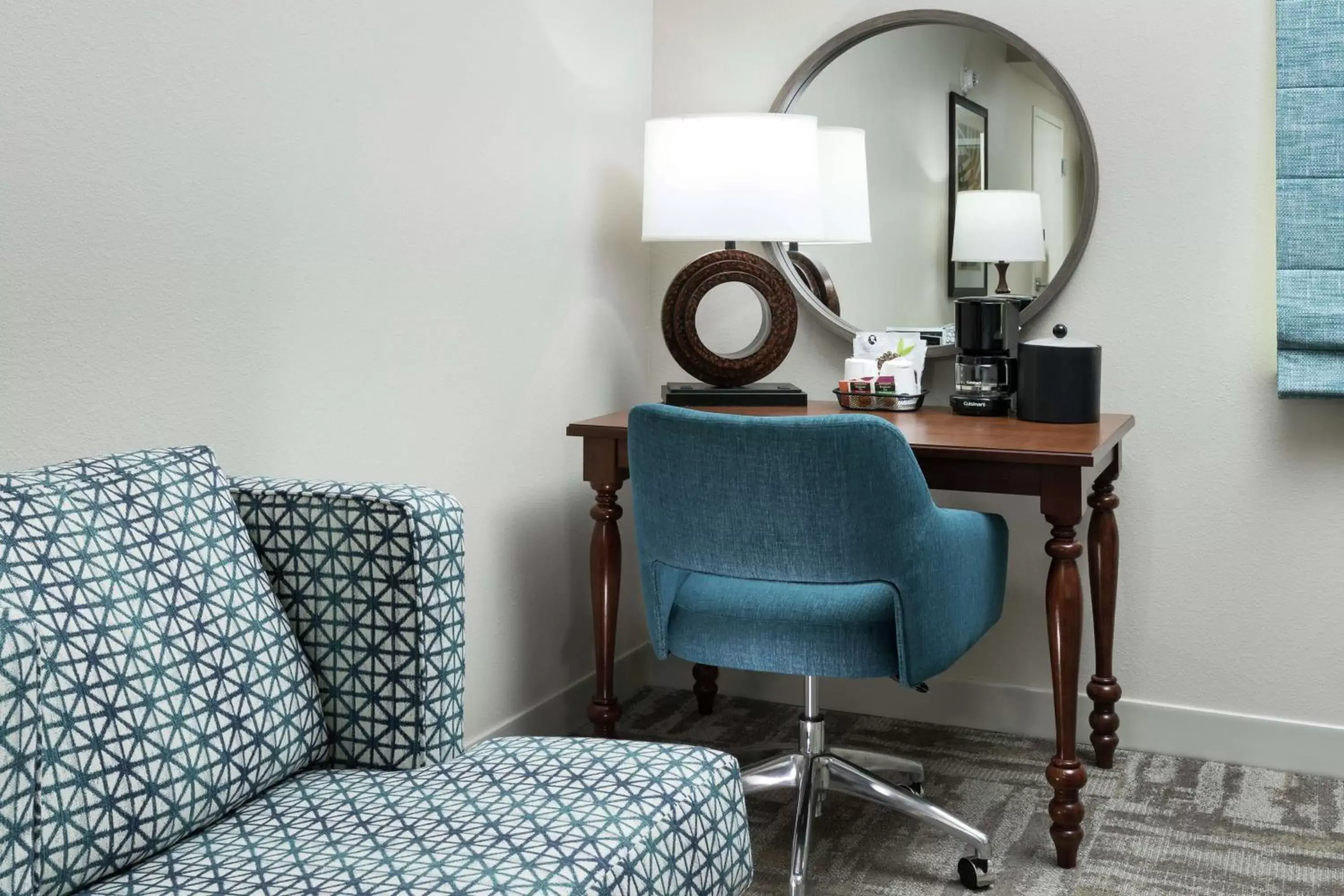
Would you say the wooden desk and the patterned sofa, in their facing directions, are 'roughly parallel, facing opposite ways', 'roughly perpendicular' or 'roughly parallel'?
roughly perpendicular

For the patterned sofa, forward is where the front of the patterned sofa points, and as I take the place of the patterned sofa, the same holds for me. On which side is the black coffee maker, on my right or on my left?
on my left

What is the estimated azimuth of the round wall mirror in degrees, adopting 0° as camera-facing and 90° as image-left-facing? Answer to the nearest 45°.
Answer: approximately 0°

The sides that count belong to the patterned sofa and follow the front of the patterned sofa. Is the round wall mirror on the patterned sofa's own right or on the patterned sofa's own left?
on the patterned sofa's own left

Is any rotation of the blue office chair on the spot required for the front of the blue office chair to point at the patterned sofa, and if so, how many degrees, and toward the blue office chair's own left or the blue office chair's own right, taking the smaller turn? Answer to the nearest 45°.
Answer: approximately 180°

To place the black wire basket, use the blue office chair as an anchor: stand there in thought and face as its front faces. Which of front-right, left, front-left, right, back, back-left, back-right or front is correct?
front-left

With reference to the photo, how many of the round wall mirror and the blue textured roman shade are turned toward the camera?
2

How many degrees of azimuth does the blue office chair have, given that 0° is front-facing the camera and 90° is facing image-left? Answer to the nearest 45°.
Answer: approximately 225°

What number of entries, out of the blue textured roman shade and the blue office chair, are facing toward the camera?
1

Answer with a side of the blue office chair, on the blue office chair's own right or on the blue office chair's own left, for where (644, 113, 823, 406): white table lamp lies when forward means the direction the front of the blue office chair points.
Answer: on the blue office chair's own left
